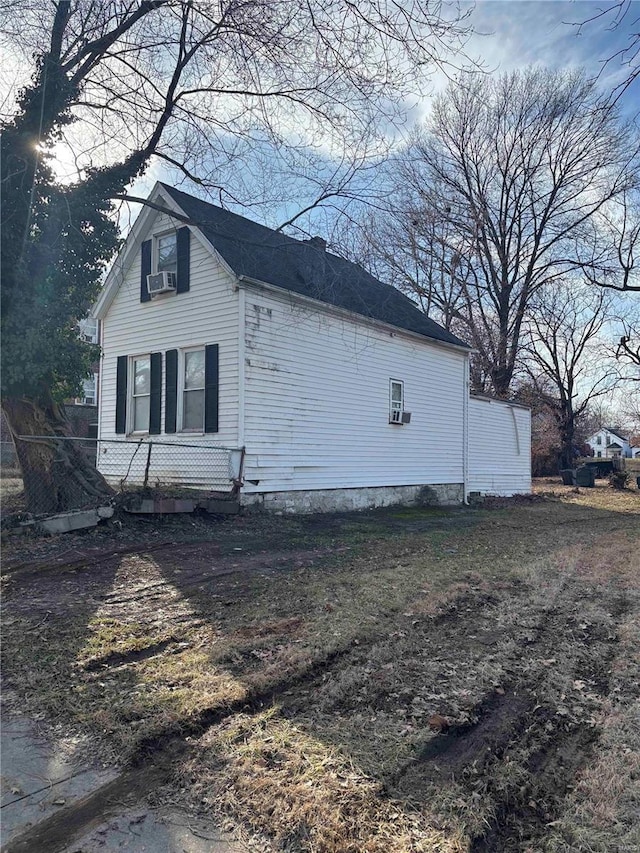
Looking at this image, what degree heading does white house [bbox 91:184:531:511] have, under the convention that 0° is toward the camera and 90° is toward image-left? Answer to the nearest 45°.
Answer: approximately 45°
